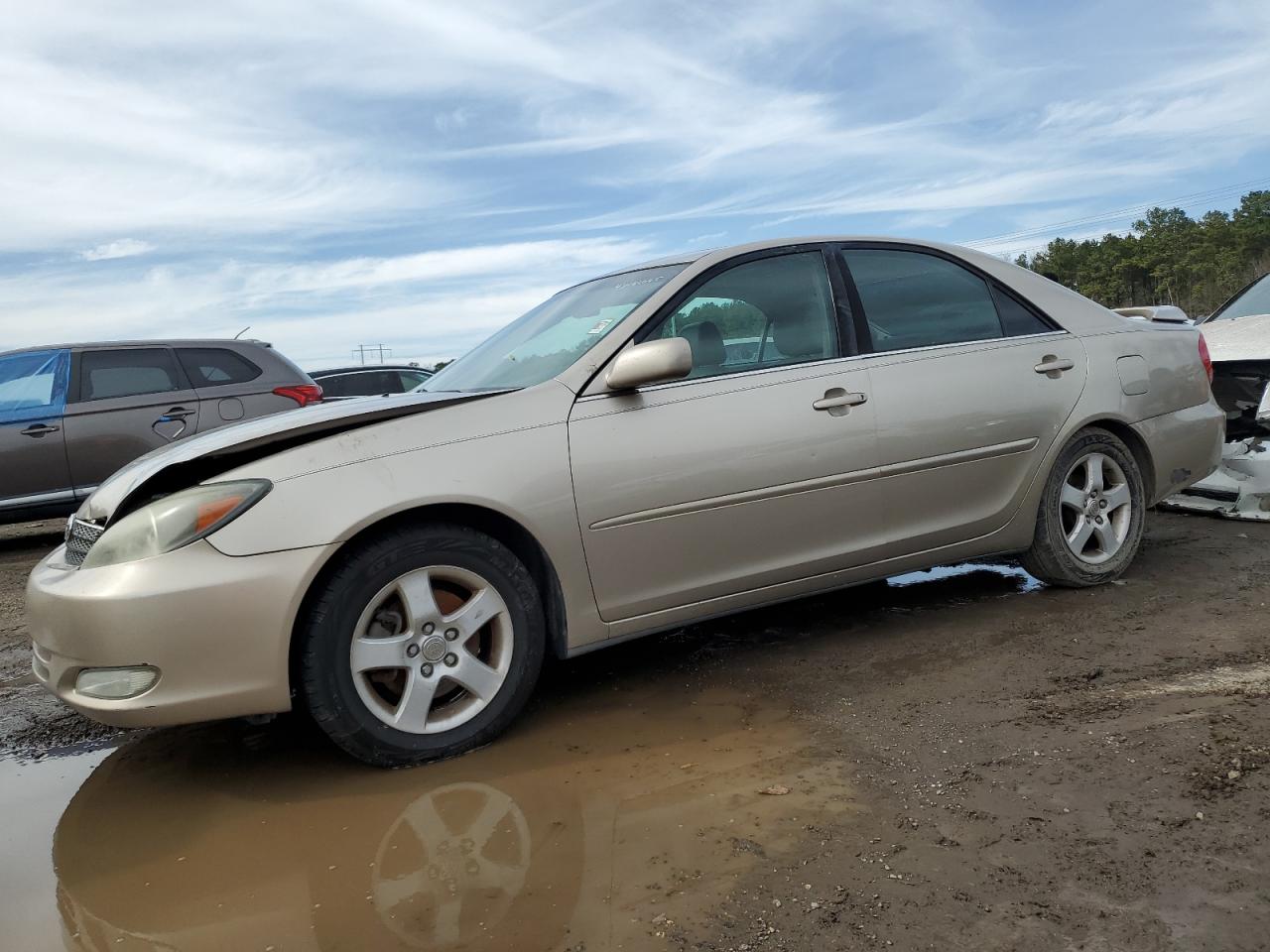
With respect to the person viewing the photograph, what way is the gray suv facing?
facing to the left of the viewer
